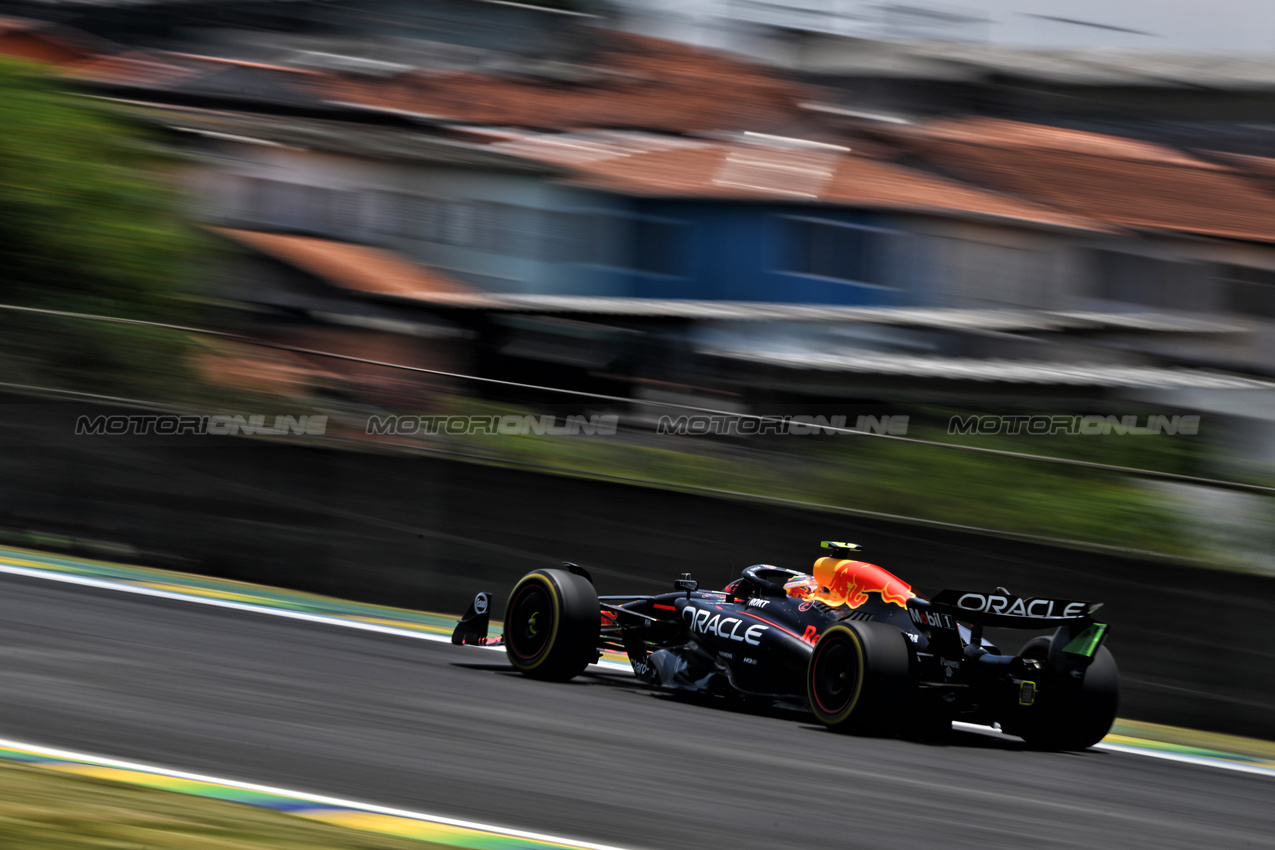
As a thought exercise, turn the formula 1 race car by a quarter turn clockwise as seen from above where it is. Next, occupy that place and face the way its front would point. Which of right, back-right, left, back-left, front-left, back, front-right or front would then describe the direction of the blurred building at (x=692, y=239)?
front-left

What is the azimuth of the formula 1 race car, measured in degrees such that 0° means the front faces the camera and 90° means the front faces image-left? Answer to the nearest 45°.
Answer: approximately 135°
